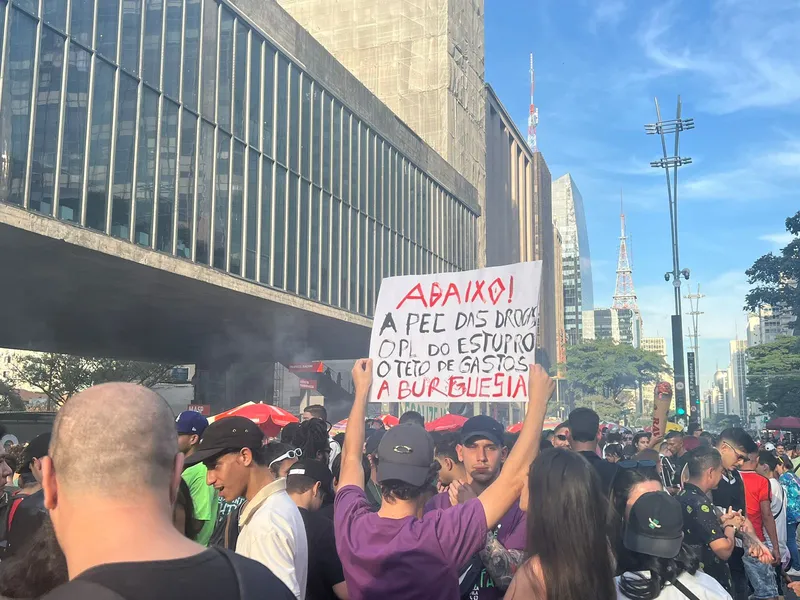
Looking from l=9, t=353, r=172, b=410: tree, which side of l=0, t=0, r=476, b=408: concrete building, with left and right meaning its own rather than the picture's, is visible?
back

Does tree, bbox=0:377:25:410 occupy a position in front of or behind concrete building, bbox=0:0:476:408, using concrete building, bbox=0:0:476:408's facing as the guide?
behind

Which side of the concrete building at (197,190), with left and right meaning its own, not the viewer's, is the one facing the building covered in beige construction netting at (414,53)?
left

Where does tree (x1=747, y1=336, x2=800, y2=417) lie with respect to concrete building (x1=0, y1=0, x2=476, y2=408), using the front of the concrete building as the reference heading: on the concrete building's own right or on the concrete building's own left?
on the concrete building's own left

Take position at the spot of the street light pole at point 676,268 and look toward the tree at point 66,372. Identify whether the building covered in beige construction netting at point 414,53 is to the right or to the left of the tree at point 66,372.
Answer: right

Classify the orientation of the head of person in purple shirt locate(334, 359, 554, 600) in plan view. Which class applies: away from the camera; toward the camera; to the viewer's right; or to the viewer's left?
away from the camera

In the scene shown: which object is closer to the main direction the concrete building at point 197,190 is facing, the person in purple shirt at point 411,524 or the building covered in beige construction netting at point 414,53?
the person in purple shirt

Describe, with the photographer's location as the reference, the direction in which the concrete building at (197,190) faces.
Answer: facing the viewer and to the right of the viewer

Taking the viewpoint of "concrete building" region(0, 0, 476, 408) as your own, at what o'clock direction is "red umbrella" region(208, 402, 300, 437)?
The red umbrella is roughly at 1 o'clock from the concrete building.

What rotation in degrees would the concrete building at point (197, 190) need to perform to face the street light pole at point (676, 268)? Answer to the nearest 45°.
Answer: approximately 45° to its left
